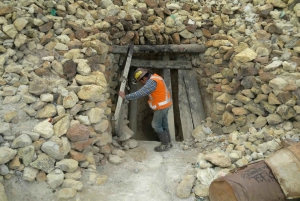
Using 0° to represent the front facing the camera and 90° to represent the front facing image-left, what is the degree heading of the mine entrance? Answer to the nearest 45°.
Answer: approximately 0°

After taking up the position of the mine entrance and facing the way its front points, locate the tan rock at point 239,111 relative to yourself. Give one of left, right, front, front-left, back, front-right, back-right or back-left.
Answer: front-left

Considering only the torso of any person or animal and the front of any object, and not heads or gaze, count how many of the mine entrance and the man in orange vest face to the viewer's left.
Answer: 1

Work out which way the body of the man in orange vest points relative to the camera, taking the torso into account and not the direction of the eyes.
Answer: to the viewer's left

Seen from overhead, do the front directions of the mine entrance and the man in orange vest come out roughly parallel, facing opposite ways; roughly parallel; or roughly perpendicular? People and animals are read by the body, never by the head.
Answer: roughly perpendicular

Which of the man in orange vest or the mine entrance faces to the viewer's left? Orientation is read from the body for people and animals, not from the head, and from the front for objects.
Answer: the man in orange vest

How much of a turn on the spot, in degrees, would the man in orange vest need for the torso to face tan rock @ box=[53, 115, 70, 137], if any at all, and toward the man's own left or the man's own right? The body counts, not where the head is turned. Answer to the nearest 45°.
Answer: approximately 45° to the man's own left

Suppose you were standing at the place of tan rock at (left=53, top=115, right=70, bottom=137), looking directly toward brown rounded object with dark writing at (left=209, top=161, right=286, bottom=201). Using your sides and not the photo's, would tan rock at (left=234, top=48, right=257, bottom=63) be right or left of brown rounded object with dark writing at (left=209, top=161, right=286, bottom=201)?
left

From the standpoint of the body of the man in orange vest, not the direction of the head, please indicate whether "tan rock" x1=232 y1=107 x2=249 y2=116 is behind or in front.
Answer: behind

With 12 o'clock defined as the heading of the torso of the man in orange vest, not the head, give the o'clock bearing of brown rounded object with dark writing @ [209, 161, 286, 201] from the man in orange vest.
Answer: The brown rounded object with dark writing is roughly at 8 o'clock from the man in orange vest.
